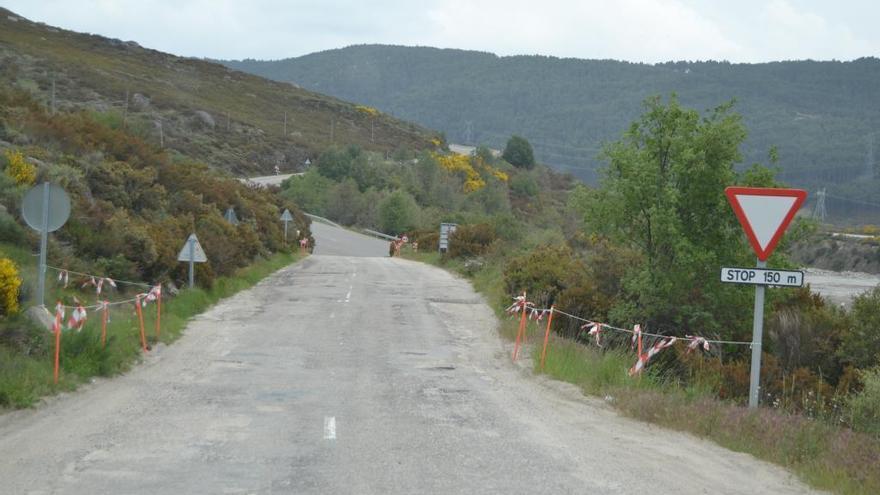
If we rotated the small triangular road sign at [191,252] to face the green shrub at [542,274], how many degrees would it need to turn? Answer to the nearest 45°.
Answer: approximately 90° to its right

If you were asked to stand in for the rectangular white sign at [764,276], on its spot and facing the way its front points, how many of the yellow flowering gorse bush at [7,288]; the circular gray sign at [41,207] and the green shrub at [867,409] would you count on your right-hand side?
2

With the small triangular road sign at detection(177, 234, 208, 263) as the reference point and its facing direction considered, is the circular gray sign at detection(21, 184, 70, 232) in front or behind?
behind

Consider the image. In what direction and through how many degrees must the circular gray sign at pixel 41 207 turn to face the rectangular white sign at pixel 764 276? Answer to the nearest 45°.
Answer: approximately 135° to its right

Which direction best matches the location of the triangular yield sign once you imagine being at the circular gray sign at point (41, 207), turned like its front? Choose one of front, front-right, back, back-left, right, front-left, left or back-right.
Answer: back-right

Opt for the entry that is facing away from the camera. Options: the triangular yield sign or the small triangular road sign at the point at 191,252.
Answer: the small triangular road sign

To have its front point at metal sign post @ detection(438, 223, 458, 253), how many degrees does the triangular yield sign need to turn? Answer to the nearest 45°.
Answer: approximately 135° to its right

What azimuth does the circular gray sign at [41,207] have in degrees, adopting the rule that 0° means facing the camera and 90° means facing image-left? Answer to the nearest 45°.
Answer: approximately 180°

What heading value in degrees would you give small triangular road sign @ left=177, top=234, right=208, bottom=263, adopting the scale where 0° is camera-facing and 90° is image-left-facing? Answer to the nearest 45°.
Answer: approximately 180°

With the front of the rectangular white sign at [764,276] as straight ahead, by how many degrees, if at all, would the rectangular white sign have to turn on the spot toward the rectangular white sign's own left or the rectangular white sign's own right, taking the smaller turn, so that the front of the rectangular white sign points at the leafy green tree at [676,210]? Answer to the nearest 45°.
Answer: approximately 180°

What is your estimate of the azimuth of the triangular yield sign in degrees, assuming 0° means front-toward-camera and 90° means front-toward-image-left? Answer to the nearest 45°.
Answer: approximately 0°

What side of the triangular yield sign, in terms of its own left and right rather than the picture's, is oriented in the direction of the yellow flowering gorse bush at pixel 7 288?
right

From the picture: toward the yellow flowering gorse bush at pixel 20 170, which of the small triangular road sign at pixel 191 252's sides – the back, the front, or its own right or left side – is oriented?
left

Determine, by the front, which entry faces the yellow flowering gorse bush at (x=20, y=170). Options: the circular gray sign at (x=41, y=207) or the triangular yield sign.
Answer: the circular gray sign
